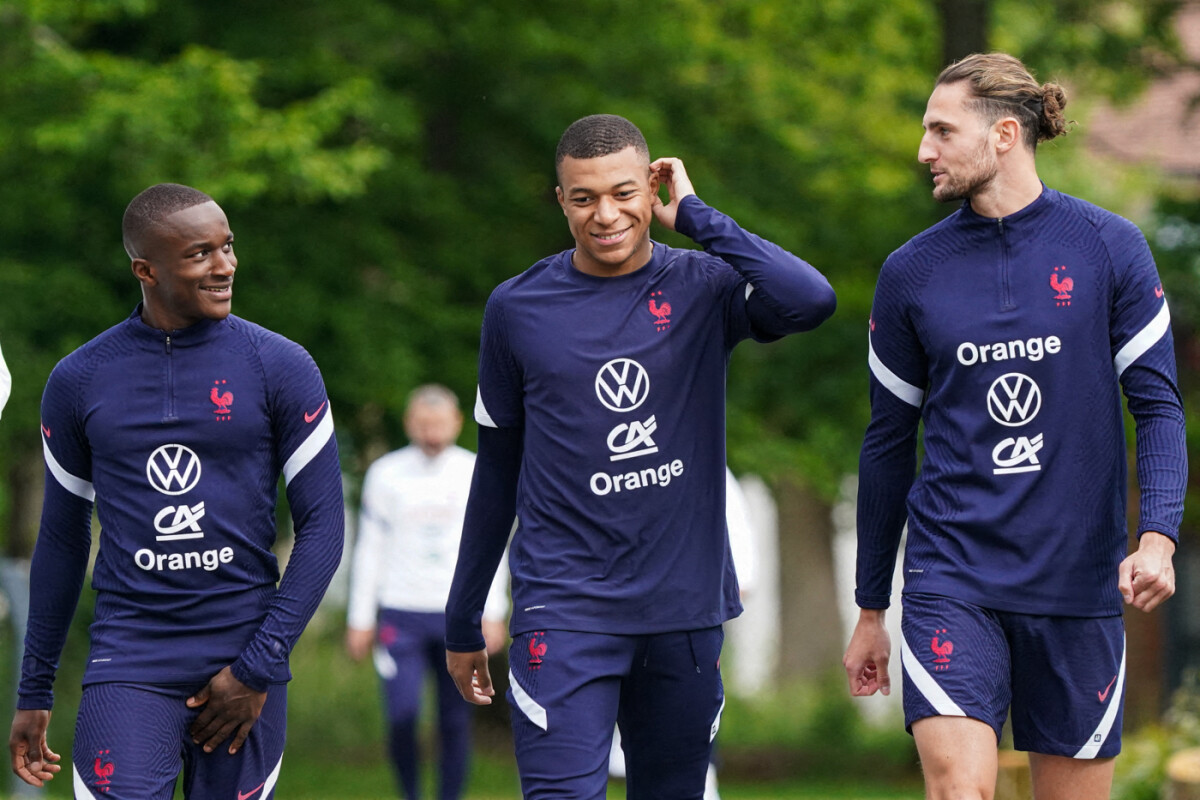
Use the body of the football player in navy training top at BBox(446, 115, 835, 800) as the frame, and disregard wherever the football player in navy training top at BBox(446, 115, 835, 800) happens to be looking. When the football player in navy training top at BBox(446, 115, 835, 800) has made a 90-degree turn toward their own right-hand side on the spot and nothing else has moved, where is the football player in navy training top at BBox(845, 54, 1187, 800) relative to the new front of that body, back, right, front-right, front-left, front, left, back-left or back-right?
back

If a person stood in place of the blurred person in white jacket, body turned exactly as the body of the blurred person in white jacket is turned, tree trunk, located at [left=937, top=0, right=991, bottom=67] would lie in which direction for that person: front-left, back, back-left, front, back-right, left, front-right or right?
back-left

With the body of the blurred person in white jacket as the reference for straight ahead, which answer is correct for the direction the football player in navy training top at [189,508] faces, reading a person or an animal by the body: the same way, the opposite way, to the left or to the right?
the same way

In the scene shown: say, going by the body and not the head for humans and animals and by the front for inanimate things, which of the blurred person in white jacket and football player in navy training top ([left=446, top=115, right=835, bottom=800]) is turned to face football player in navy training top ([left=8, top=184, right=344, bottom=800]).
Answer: the blurred person in white jacket

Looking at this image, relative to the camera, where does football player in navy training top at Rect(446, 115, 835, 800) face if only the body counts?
toward the camera

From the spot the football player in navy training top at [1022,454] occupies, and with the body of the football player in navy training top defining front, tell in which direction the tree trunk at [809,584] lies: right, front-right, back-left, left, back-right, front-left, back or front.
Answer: back

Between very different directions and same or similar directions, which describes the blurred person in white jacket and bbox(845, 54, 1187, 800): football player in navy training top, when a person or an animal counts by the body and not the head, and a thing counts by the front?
same or similar directions

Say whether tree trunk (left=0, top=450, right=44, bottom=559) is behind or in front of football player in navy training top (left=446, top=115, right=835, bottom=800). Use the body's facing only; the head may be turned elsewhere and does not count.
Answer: behind

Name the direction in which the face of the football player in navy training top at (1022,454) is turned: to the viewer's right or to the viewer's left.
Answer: to the viewer's left

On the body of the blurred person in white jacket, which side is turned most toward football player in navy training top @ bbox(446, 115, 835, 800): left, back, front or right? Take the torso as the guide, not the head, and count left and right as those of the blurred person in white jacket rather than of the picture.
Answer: front

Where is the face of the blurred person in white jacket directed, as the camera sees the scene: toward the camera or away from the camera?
toward the camera

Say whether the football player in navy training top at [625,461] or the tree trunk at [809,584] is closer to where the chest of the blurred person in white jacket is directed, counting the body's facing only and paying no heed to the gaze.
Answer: the football player in navy training top

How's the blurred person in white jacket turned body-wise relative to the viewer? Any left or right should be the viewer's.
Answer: facing the viewer
